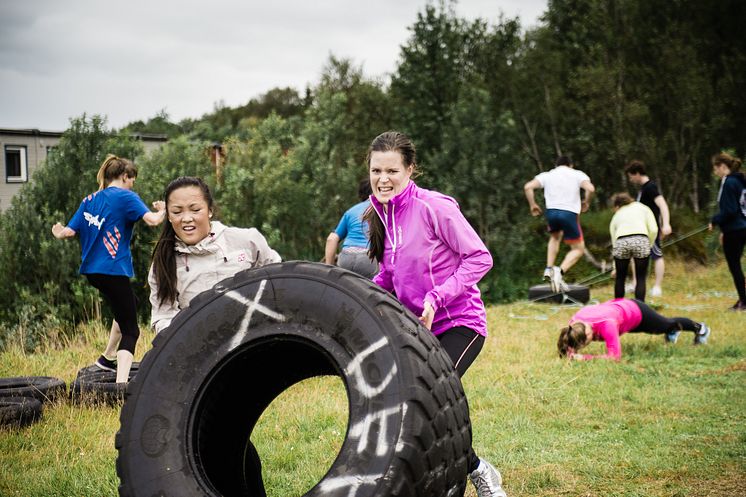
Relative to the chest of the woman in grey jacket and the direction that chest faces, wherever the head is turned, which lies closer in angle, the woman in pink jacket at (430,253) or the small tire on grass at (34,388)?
the woman in pink jacket

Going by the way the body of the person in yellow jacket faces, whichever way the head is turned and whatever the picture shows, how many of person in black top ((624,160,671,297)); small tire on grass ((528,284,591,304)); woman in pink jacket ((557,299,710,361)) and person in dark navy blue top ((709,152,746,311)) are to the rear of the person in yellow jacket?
1

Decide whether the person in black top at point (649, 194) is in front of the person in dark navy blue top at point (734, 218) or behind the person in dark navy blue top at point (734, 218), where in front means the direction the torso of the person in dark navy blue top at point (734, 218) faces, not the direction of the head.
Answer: in front

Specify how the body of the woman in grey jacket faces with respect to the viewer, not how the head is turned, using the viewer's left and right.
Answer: facing the viewer

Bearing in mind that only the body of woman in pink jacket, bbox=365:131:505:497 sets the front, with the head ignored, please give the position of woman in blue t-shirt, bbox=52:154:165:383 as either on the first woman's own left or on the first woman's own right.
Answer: on the first woman's own right

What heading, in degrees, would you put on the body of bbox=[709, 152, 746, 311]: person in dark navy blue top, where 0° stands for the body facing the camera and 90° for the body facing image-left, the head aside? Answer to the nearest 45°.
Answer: approximately 90°

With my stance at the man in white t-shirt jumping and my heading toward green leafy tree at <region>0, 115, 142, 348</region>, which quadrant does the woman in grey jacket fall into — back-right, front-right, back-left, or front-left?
front-left

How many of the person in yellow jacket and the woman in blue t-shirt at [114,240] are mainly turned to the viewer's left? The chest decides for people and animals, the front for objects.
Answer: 0

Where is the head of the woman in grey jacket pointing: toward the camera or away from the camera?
toward the camera

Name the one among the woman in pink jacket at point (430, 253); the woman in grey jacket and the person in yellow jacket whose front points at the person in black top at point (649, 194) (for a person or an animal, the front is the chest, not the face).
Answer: the person in yellow jacket

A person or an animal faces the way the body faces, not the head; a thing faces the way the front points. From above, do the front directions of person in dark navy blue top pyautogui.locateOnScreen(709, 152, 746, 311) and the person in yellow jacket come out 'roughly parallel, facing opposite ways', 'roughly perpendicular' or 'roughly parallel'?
roughly perpendicular

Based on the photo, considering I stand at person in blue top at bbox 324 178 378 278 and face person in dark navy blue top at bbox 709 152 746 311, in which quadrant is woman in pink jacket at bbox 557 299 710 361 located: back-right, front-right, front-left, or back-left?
front-right

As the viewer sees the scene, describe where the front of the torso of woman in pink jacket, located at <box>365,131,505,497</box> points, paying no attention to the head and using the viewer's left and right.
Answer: facing the viewer and to the left of the viewer

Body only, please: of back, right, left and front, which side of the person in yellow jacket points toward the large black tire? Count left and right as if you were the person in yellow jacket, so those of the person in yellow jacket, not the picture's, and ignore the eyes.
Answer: back

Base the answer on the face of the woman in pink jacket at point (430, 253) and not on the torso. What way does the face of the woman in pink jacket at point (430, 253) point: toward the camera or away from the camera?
toward the camera
